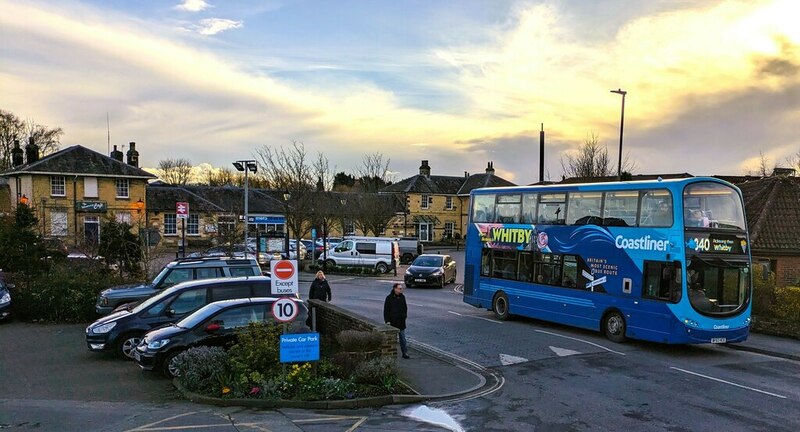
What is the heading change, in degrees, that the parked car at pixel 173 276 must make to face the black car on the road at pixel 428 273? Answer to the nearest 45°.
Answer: approximately 135° to its right

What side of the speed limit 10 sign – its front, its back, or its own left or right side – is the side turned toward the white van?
back

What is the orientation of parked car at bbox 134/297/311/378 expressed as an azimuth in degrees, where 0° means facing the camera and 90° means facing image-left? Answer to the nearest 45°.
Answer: approximately 45°

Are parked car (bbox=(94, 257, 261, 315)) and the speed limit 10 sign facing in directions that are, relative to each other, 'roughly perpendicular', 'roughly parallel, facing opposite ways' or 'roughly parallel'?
roughly perpendicular

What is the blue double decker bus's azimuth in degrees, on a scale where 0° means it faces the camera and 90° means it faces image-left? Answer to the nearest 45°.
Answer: approximately 315°

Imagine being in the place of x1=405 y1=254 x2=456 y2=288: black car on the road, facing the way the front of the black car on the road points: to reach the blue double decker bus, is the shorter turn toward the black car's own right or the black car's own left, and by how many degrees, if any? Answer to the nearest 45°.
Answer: approximately 45° to the black car's own left

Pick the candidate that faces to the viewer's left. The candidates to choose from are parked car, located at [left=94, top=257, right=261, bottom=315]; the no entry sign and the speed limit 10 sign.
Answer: the parked car

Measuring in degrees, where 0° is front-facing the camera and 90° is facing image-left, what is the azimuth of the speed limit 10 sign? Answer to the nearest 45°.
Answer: approximately 0°

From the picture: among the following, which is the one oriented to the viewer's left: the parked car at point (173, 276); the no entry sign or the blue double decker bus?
the parked car

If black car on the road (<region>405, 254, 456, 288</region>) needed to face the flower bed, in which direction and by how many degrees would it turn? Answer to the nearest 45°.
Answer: approximately 45° to its left

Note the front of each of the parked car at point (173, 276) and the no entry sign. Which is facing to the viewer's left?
the parked car

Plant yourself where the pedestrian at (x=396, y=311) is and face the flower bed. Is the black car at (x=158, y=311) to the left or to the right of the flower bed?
right

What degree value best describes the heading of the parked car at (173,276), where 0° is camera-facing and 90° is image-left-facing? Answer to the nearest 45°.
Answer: approximately 90°

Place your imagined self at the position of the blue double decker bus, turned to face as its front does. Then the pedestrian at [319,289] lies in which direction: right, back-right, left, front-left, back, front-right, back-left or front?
back-right

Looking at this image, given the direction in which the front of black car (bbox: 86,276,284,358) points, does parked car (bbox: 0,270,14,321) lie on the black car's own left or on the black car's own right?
on the black car's own right

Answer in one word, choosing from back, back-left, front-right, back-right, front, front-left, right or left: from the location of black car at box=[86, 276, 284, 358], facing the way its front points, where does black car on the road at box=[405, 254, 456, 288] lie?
back

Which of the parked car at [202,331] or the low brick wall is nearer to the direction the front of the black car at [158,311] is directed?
the parked car
